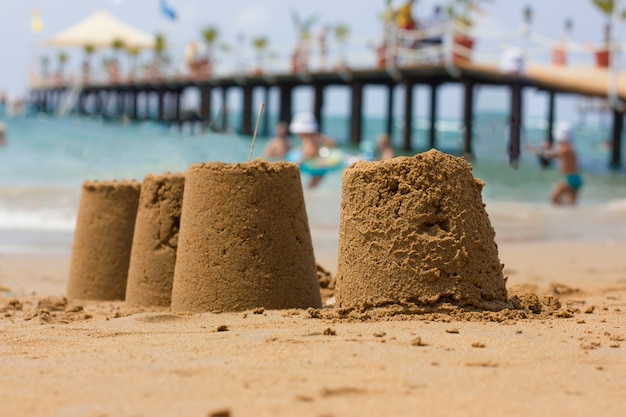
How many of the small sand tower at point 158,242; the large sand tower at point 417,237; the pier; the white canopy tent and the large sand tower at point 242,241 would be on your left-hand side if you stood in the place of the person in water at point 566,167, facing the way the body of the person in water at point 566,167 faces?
3

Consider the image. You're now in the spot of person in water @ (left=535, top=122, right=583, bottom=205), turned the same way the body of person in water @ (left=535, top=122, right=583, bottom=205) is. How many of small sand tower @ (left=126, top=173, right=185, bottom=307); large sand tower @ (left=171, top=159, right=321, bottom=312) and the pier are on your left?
2

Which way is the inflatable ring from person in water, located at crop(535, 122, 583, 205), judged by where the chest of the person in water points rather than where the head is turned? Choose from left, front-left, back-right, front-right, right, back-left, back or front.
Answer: front

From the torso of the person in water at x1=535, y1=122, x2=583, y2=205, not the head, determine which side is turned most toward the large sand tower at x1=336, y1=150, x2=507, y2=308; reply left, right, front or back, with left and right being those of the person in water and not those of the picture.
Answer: left

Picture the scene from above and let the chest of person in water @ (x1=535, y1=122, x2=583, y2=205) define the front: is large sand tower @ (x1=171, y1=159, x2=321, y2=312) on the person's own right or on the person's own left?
on the person's own left

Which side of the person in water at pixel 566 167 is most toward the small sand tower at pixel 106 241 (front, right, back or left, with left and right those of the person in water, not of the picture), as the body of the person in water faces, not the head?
left

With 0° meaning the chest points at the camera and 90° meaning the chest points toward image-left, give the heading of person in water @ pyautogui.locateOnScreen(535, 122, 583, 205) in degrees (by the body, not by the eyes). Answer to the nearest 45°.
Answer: approximately 90°

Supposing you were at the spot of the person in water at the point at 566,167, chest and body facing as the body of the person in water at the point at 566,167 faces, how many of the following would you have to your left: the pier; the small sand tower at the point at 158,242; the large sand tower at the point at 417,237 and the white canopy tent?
2

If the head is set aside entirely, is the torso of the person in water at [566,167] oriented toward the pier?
no

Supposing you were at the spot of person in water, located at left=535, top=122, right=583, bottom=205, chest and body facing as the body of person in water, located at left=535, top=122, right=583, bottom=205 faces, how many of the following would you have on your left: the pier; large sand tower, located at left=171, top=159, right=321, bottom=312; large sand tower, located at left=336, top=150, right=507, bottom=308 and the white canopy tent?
2

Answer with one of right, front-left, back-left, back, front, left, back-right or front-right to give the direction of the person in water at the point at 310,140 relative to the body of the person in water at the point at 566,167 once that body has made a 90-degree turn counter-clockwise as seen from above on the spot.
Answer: right
